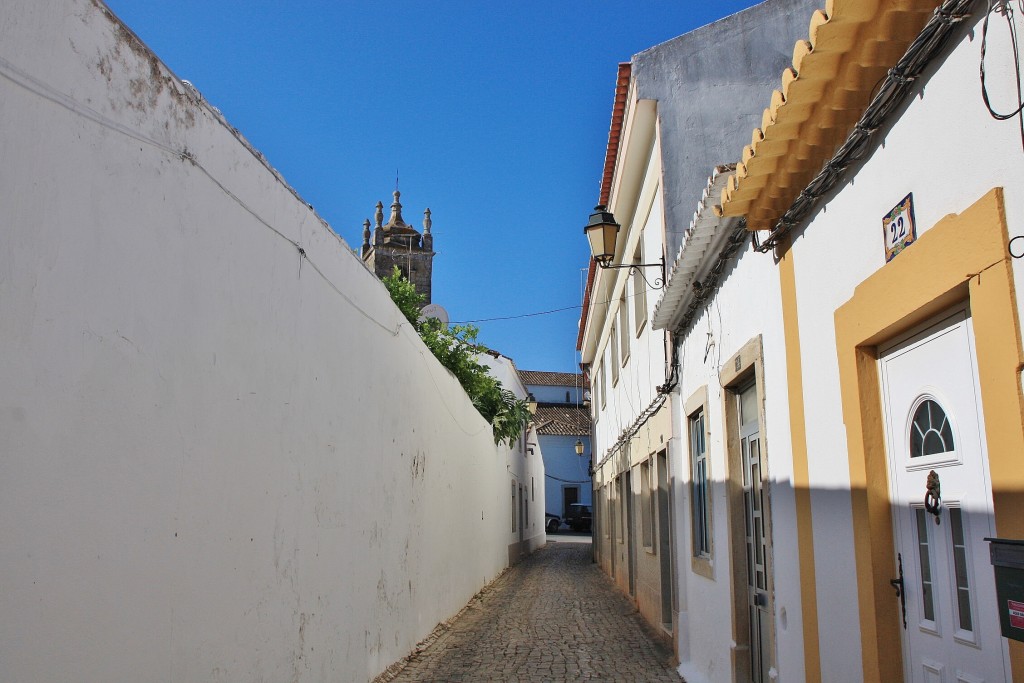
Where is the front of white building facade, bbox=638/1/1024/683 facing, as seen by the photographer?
facing the viewer and to the left of the viewer

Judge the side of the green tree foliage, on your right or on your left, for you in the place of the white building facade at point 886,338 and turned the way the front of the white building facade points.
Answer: on your right

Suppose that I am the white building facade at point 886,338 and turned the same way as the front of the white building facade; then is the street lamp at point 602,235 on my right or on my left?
on my right
